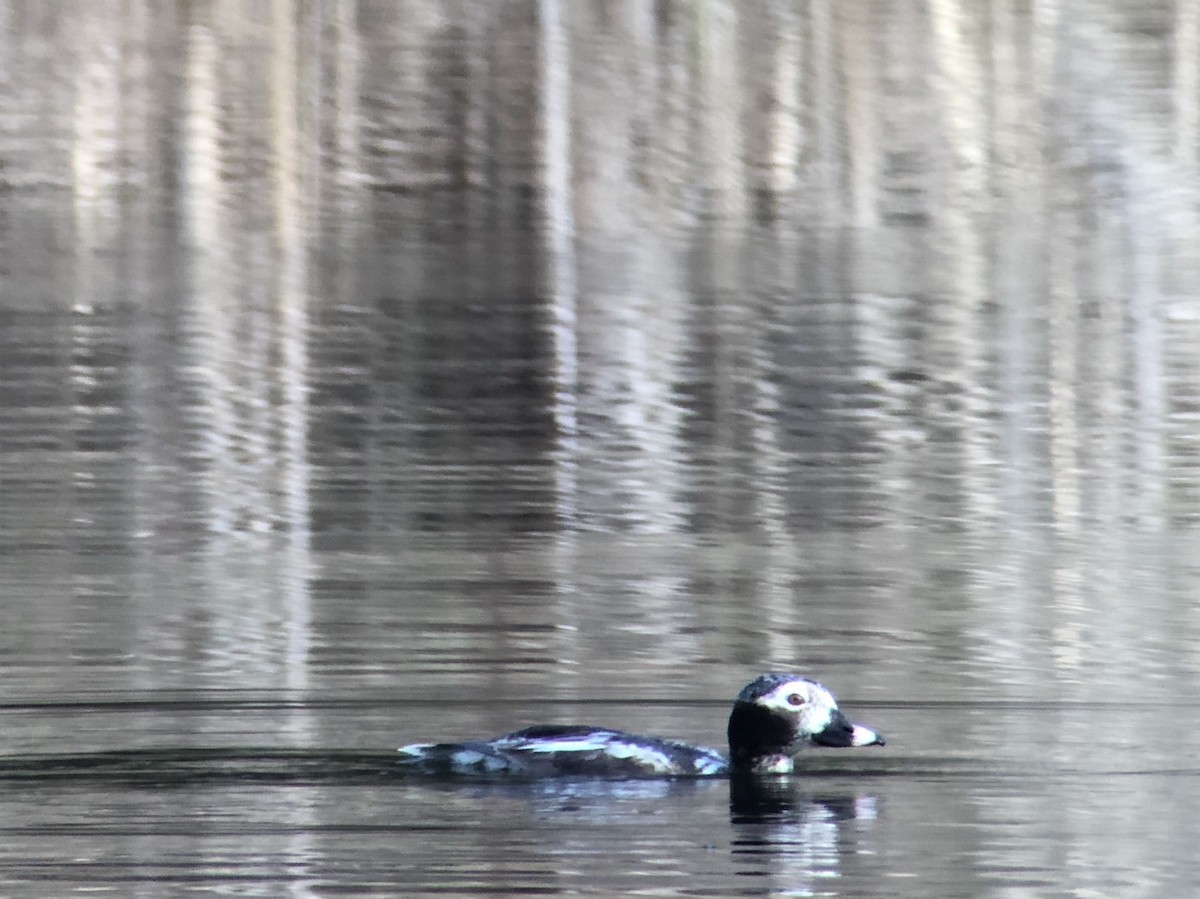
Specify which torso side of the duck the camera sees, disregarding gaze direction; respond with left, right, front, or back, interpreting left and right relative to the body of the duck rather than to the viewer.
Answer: right
